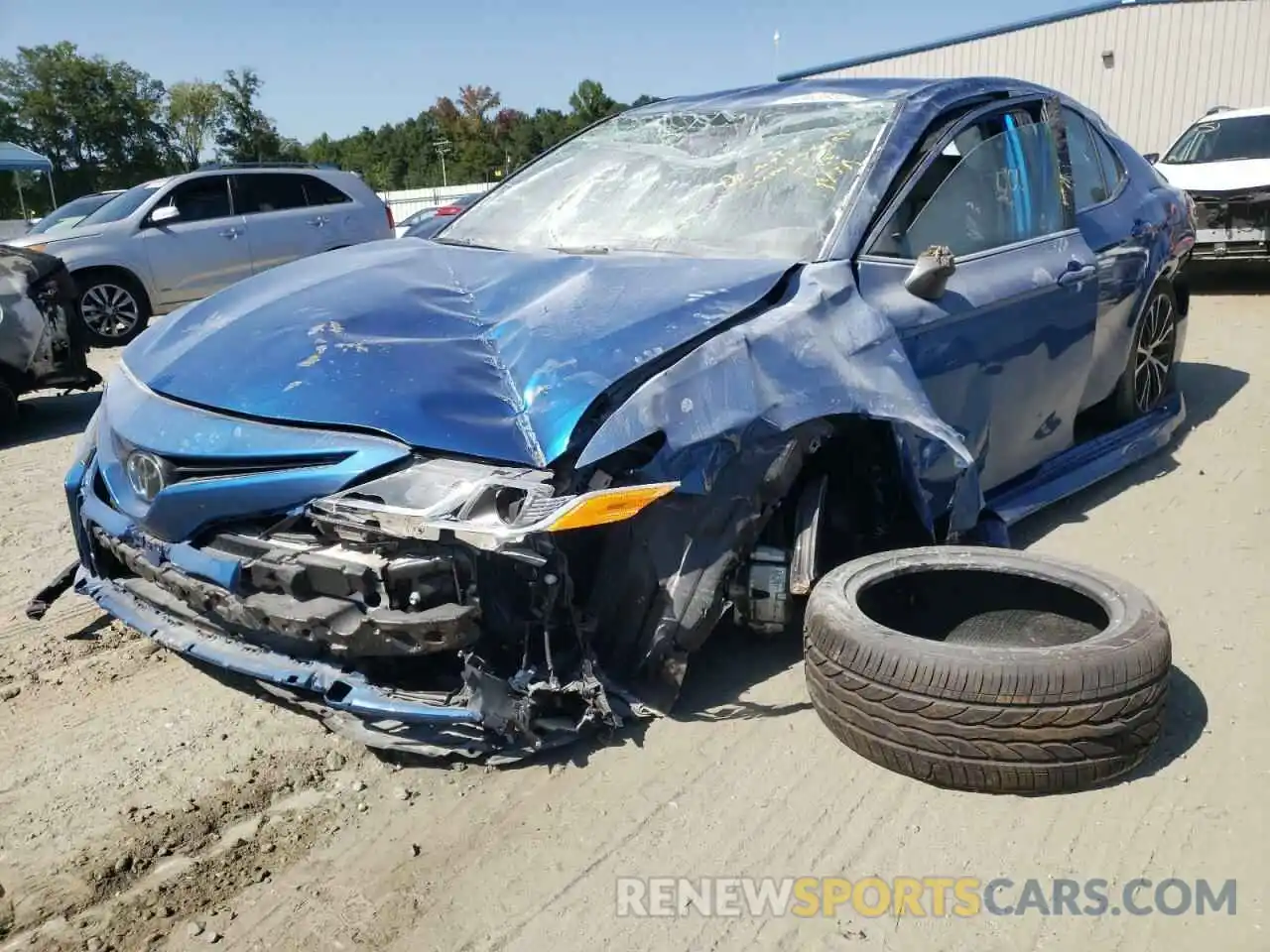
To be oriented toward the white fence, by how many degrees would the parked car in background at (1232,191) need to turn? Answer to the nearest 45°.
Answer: approximately 135° to its right

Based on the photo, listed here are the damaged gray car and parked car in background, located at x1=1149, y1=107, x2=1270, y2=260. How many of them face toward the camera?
1

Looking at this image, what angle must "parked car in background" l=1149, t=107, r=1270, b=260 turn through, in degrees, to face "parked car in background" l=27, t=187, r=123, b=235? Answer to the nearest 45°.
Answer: approximately 90° to its right

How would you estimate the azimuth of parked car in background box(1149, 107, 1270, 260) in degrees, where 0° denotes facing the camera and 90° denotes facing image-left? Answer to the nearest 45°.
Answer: approximately 0°

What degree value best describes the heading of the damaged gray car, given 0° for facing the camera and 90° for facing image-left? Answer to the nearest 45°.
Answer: approximately 270°

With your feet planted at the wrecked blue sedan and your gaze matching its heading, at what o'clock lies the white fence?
The white fence is roughly at 4 o'clock from the wrecked blue sedan.

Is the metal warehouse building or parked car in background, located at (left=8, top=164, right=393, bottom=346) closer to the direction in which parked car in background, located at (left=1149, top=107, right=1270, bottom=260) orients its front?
the parked car in background

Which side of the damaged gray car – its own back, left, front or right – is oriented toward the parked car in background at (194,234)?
left

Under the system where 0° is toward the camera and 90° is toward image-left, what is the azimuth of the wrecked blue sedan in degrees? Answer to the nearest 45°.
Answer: approximately 45°

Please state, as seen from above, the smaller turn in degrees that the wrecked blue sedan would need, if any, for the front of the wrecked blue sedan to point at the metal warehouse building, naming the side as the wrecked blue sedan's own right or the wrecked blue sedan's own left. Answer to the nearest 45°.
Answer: approximately 180°
